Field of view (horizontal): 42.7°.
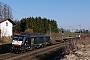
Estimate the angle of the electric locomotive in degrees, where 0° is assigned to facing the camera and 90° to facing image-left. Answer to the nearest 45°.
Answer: approximately 45°
